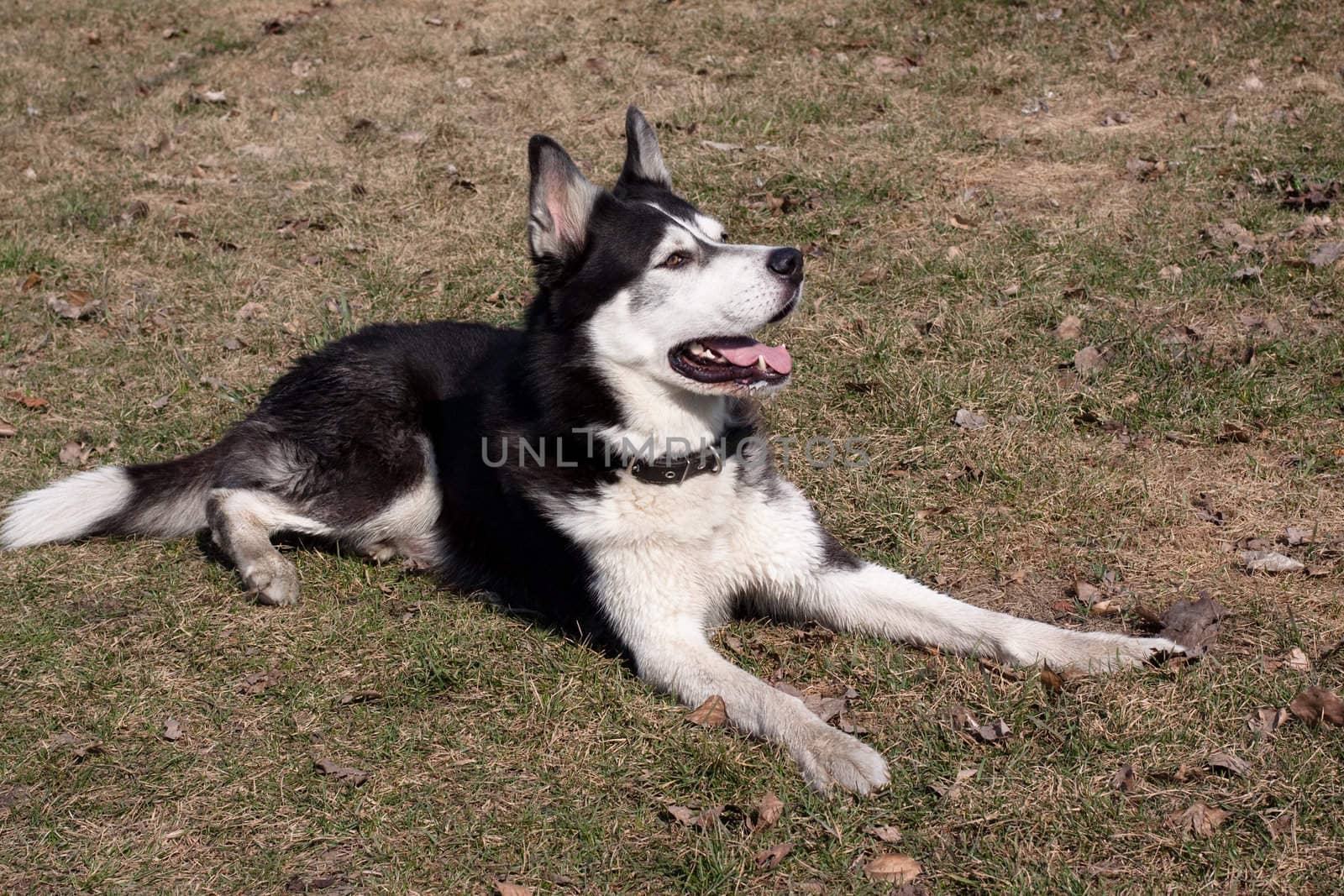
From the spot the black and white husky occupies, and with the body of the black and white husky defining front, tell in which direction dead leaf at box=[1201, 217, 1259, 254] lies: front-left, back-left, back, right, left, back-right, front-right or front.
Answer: left

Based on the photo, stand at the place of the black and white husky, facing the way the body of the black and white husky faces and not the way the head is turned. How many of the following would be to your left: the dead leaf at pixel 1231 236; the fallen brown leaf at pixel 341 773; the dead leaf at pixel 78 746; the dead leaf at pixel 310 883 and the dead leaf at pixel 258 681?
1

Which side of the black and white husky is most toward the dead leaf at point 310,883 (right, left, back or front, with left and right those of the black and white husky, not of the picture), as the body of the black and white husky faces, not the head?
right

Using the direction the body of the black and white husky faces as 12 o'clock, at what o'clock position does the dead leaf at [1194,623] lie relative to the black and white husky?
The dead leaf is roughly at 11 o'clock from the black and white husky.

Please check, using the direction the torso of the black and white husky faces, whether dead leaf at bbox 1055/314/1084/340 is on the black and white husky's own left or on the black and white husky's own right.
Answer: on the black and white husky's own left

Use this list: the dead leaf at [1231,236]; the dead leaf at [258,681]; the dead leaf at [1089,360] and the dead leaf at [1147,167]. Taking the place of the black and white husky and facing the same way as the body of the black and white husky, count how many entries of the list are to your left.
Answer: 3

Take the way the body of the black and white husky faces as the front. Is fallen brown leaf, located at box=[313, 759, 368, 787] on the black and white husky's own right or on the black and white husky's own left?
on the black and white husky's own right

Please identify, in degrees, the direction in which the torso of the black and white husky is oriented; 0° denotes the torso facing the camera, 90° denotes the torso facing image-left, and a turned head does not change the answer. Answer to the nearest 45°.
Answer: approximately 315°

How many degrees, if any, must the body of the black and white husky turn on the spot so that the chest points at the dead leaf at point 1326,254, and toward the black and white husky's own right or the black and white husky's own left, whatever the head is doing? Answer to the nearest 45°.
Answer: approximately 90° to the black and white husky's own left

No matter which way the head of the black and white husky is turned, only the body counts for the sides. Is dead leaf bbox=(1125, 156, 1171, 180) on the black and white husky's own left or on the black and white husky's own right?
on the black and white husky's own left

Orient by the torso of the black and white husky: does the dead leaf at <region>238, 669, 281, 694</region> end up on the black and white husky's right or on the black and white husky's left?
on the black and white husky's right

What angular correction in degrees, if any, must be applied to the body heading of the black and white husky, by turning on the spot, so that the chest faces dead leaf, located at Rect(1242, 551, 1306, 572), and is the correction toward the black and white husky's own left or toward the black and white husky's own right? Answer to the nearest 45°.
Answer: approximately 45° to the black and white husky's own left

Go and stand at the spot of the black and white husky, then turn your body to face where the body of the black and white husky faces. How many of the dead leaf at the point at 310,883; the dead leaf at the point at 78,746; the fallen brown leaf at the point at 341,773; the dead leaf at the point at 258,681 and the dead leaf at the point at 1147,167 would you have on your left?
1

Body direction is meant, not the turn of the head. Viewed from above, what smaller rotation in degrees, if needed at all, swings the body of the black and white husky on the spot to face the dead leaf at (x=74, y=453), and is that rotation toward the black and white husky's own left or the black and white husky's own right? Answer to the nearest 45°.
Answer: approximately 180°

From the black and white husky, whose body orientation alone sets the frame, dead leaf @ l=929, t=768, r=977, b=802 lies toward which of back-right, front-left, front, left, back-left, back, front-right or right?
front

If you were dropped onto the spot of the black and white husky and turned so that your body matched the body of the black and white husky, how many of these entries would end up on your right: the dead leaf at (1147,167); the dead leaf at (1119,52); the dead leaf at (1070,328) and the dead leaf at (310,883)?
1
